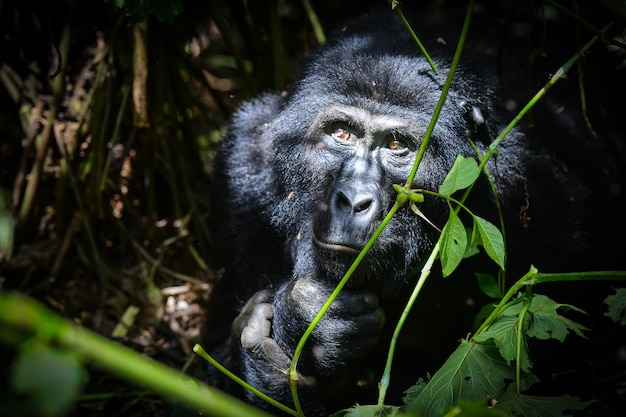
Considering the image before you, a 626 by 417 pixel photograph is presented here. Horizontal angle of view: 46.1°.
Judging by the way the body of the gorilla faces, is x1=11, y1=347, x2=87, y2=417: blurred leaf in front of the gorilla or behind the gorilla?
in front

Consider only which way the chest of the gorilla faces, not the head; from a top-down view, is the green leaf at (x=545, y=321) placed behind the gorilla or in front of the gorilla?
in front

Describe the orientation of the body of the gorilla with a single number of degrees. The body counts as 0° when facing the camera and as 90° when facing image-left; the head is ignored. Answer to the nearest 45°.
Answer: approximately 0°

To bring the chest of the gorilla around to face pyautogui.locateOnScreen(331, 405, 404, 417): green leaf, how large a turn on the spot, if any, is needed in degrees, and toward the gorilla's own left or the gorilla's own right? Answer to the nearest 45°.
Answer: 0° — it already faces it

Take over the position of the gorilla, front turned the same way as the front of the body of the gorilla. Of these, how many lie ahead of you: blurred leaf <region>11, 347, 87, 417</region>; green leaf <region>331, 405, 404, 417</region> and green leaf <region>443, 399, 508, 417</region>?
3

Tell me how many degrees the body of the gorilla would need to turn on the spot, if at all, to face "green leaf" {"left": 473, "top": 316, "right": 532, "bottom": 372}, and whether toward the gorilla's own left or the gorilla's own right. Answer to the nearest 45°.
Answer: approximately 45° to the gorilla's own left
